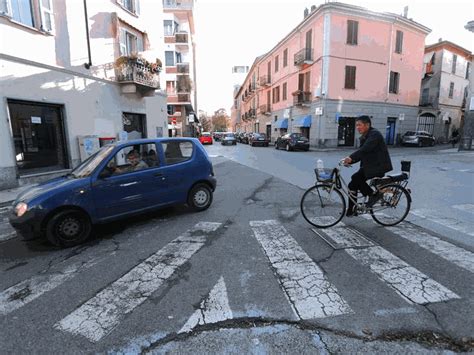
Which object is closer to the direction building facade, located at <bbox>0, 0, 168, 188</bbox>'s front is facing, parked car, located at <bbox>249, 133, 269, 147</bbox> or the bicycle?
the bicycle

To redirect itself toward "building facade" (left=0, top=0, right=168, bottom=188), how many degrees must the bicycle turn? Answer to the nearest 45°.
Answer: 0° — it already faces it

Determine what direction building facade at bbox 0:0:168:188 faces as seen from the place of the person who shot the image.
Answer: facing the viewer and to the right of the viewer

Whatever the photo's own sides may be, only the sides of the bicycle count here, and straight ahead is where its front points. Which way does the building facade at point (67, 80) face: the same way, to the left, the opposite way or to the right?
the opposite way

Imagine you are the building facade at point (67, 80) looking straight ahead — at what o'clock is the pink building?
The pink building is roughly at 10 o'clock from the building facade.

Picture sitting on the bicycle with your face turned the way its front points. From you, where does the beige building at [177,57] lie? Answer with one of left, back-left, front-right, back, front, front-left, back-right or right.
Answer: front-right

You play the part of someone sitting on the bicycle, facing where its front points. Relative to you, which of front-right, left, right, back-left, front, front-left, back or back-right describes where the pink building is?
right

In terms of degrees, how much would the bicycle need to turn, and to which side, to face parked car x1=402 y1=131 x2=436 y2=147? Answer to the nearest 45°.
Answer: approximately 90° to its right

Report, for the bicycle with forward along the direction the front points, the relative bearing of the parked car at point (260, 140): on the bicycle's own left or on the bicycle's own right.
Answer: on the bicycle's own right

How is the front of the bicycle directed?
to the viewer's left

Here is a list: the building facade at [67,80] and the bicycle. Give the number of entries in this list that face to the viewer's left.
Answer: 1
